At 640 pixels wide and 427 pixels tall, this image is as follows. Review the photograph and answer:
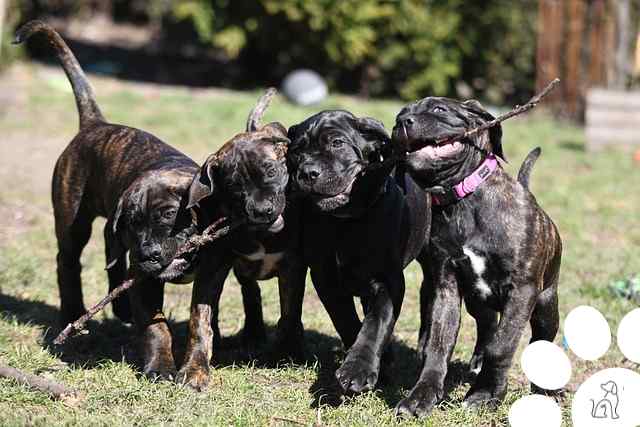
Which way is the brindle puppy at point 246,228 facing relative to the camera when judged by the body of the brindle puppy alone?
toward the camera

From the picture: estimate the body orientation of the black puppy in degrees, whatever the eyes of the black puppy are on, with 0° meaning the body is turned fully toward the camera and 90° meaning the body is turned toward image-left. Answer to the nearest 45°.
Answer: approximately 45°

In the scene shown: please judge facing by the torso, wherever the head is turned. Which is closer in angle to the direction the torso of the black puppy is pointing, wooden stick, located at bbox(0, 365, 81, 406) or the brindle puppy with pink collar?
the wooden stick

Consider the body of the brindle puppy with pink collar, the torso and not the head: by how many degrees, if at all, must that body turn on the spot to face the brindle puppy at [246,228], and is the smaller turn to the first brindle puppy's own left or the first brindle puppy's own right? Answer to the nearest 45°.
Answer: approximately 45° to the first brindle puppy's own right

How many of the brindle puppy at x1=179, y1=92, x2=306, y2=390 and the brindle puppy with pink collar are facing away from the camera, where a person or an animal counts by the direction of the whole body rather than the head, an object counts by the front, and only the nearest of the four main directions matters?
0

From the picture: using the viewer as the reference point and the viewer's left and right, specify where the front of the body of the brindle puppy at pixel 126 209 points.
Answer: facing the viewer and to the right of the viewer

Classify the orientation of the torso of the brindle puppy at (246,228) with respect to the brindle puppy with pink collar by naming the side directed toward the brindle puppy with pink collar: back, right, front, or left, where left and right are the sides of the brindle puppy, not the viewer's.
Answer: left

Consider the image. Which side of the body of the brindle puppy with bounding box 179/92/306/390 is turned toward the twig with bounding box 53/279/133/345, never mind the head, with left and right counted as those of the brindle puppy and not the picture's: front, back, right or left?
right
